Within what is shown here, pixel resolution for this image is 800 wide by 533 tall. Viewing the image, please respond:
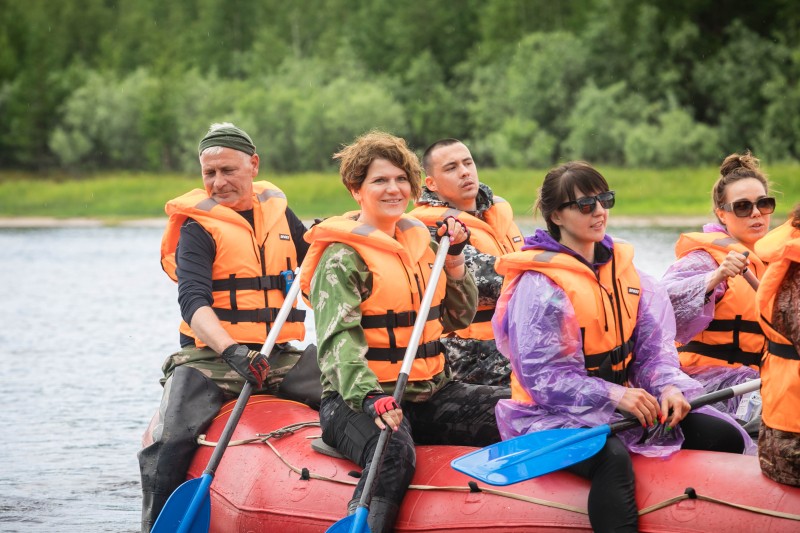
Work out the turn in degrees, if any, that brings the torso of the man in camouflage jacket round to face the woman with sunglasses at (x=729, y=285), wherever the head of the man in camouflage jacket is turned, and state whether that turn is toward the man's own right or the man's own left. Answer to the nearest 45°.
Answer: approximately 45° to the man's own left

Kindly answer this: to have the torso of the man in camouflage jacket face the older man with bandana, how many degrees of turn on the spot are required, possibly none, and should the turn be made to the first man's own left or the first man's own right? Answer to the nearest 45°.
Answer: approximately 135° to the first man's own right

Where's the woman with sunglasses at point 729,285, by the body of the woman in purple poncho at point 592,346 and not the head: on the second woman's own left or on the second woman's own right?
on the second woman's own left

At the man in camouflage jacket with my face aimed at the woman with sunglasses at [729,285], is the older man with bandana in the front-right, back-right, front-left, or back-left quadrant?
back-right
